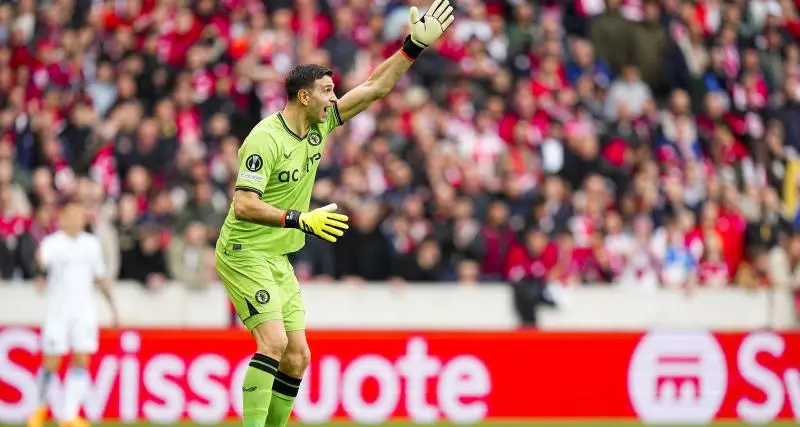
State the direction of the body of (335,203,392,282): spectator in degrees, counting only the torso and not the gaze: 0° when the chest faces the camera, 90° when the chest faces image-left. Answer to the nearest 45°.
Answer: approximately 0°

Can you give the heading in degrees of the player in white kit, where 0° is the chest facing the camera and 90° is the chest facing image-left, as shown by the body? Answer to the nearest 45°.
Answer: approximately 0°

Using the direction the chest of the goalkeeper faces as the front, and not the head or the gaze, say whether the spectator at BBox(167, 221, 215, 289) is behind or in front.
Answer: behind

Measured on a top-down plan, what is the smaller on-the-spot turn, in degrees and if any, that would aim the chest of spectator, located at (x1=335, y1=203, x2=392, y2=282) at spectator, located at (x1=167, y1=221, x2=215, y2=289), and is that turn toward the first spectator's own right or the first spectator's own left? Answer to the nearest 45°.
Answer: approximately 90° to the first spectator's own right

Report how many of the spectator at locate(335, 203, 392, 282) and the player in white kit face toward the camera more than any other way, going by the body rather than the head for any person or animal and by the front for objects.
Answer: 2

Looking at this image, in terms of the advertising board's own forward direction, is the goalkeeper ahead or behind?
ahead
